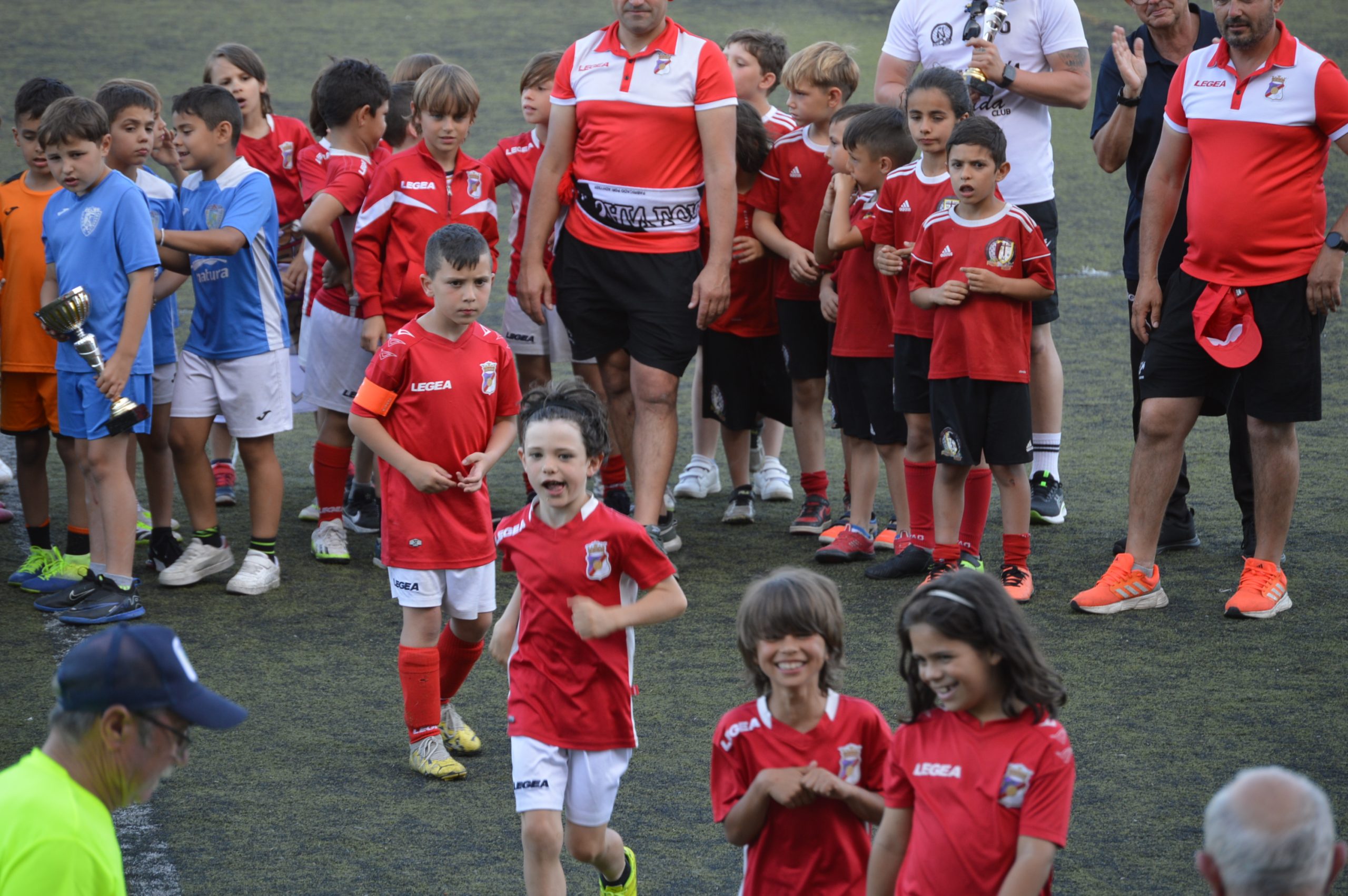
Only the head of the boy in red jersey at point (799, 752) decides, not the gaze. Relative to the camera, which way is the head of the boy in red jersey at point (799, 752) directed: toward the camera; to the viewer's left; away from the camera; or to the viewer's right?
toward the camera

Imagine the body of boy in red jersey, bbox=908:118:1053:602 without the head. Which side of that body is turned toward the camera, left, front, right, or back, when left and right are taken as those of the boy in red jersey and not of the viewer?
front

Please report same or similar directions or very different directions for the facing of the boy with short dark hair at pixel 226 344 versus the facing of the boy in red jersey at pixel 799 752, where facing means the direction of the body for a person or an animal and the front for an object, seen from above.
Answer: same or similar directions

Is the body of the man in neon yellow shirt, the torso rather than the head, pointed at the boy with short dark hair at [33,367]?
no

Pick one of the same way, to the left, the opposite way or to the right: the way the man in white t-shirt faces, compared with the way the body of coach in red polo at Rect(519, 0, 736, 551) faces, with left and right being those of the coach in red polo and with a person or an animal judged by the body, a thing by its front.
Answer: the same way

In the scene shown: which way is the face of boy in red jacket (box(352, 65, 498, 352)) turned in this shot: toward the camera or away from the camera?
toward the camera

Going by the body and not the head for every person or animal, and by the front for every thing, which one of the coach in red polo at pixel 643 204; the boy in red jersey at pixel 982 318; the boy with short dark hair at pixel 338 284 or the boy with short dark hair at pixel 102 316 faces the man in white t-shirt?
the boy with short dark hair at pixel 338 284

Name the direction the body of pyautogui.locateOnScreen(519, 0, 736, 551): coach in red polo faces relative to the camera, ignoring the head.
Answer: toward the camera

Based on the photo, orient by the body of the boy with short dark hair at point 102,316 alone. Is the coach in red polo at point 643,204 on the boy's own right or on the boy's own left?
on the boy's own left

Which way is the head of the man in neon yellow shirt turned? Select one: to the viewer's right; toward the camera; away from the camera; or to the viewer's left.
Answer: to the viewer's right

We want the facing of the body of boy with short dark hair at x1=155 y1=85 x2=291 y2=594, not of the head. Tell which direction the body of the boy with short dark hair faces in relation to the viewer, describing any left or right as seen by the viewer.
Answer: facing the viewer and to the left of the viewer

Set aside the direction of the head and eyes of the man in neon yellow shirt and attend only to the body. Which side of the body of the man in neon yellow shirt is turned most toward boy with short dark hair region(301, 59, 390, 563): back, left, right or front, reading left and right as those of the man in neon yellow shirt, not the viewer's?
left

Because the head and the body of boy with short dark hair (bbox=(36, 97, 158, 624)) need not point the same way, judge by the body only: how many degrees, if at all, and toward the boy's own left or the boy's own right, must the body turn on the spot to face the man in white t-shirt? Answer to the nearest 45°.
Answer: approximately 135° to the boy's own left

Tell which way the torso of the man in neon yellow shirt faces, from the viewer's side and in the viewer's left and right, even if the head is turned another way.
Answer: facing to the right of the viewer
